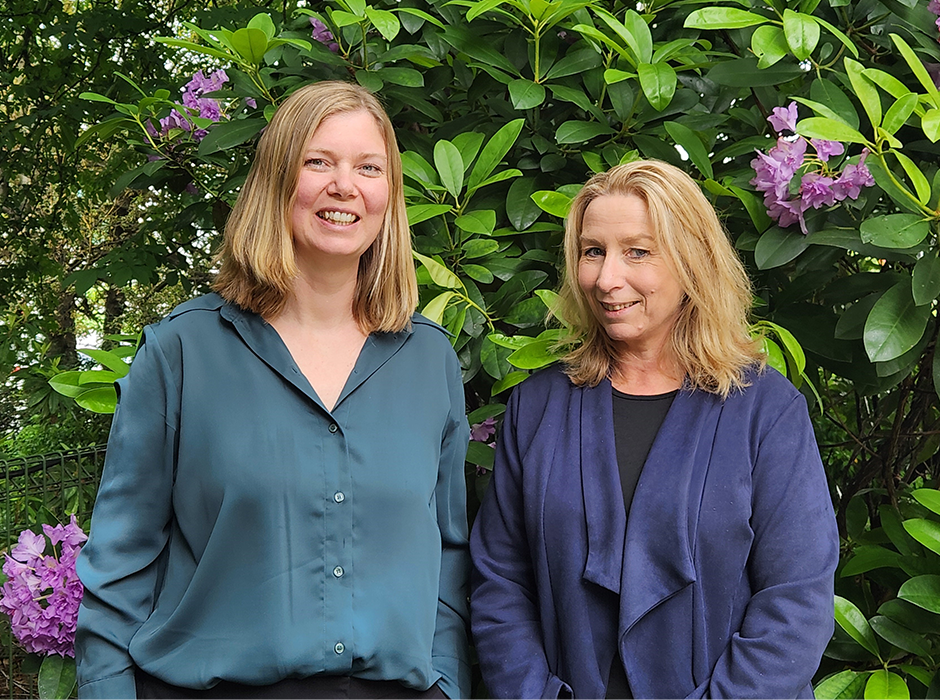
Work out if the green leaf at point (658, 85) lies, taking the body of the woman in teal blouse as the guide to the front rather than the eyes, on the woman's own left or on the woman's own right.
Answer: on the woman's own left

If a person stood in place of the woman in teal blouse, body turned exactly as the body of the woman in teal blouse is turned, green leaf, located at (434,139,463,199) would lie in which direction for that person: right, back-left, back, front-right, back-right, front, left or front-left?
left

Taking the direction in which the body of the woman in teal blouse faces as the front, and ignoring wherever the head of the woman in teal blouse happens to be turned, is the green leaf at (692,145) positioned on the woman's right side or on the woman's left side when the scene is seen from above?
on the woman's left side

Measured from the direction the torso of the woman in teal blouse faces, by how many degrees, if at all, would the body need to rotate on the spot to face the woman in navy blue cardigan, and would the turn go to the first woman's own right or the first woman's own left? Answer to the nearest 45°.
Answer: approximately 45° to the first woman's own left

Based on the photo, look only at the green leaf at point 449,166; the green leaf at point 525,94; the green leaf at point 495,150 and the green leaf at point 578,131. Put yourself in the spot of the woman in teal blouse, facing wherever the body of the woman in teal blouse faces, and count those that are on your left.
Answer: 4

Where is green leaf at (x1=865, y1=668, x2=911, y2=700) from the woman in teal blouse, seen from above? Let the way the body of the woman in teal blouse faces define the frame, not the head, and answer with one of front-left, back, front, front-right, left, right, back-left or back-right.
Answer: front-left

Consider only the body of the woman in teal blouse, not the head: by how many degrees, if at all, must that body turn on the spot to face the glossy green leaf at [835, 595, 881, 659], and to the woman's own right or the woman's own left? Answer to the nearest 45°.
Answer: approximately 45° to the woman's own left

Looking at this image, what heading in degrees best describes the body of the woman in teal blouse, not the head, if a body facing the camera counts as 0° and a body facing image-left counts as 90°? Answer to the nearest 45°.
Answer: approximately 315°
